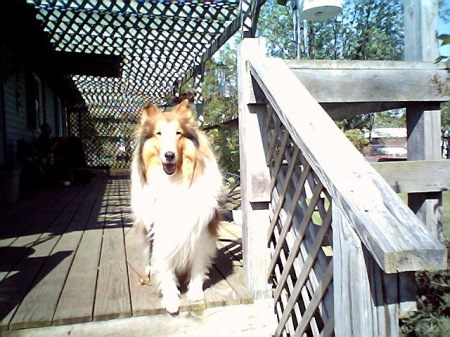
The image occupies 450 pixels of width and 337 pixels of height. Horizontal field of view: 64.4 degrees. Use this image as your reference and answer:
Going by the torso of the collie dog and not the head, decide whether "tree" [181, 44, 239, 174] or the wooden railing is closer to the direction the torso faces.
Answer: the wooden railing

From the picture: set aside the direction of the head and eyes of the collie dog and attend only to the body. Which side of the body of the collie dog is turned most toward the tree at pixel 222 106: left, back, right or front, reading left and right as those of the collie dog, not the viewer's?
back

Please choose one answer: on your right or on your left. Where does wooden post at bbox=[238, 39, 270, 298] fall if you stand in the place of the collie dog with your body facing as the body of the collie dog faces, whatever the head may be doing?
on your left

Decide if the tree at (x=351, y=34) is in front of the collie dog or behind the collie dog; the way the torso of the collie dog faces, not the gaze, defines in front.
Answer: behind

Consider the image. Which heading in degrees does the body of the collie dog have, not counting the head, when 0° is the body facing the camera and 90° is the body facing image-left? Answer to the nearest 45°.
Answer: approximately 0°

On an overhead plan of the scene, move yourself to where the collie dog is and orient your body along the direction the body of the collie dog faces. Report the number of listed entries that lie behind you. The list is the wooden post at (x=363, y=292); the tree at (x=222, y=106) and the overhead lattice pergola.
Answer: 2

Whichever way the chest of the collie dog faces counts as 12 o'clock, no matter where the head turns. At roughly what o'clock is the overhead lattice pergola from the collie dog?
The overhead lattice pergola is roughly at 6 o'clock from the collie dog.
